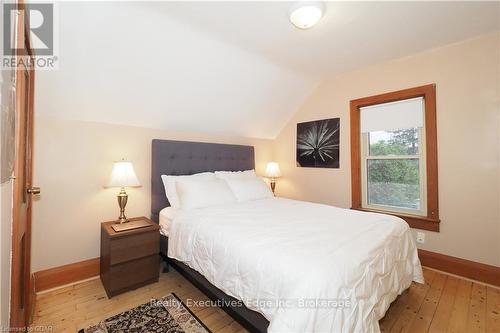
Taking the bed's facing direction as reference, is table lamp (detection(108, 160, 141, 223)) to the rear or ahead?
to the rear

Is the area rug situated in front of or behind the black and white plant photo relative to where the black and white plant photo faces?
in front

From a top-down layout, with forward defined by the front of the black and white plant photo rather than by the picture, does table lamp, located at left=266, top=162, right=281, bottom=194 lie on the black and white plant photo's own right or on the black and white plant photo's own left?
on the black and white plant photo's own right

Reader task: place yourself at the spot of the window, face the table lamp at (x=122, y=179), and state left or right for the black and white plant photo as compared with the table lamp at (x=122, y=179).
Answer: right

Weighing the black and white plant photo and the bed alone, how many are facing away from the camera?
0

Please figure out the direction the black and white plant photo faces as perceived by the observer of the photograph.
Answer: facing the viewer and to the left of the viewer

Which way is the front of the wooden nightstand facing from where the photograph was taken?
facing the viewer and to the right of the viewer

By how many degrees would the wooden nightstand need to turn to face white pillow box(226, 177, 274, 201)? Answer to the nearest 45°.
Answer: approximately 45° to its left

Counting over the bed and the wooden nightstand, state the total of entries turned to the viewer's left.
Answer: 0

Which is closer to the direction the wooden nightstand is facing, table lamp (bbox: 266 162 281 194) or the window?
the window
